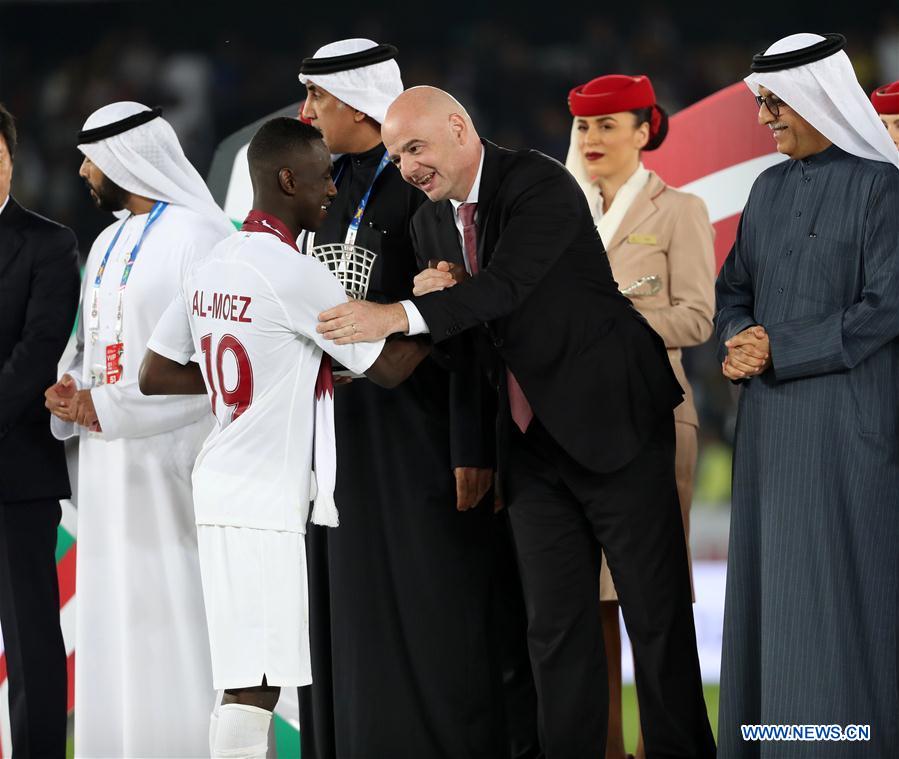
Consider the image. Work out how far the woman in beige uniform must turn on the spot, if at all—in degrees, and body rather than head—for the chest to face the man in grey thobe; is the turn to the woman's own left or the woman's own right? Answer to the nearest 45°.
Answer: approximately 45° to the woman's own left

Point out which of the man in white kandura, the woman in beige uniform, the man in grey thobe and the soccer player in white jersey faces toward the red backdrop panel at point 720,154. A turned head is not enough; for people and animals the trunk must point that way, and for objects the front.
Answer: the soccer player in white jersey

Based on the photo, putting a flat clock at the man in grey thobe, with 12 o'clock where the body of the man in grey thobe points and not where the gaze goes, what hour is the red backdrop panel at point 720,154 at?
The red backdrop panel is roughly at 4 o'clock from the man in grey thobe.

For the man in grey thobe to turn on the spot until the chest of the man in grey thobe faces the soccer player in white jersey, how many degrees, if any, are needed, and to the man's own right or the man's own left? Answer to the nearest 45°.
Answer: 0° — they already face them

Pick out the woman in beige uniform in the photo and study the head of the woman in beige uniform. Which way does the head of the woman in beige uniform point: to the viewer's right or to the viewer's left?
to the viewer's left

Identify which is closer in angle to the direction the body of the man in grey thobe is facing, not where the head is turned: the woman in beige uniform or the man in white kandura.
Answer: the man in white kandura

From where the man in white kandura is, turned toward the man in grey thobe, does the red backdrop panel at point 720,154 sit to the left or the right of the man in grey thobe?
left

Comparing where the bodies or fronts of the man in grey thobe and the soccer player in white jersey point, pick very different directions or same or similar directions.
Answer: very different directions

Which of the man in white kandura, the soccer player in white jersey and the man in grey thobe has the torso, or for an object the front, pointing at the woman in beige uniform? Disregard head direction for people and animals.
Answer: the soccer player in white jersey

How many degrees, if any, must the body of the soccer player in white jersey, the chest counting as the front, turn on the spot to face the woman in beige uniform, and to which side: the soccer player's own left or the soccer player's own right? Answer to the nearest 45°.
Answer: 0° — they already face them

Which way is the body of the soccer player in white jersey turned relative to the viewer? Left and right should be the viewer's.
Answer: facing away from the viewer and to the right of the viewer

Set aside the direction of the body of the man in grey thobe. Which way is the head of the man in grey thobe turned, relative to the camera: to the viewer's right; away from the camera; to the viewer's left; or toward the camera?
to the viewer's left
